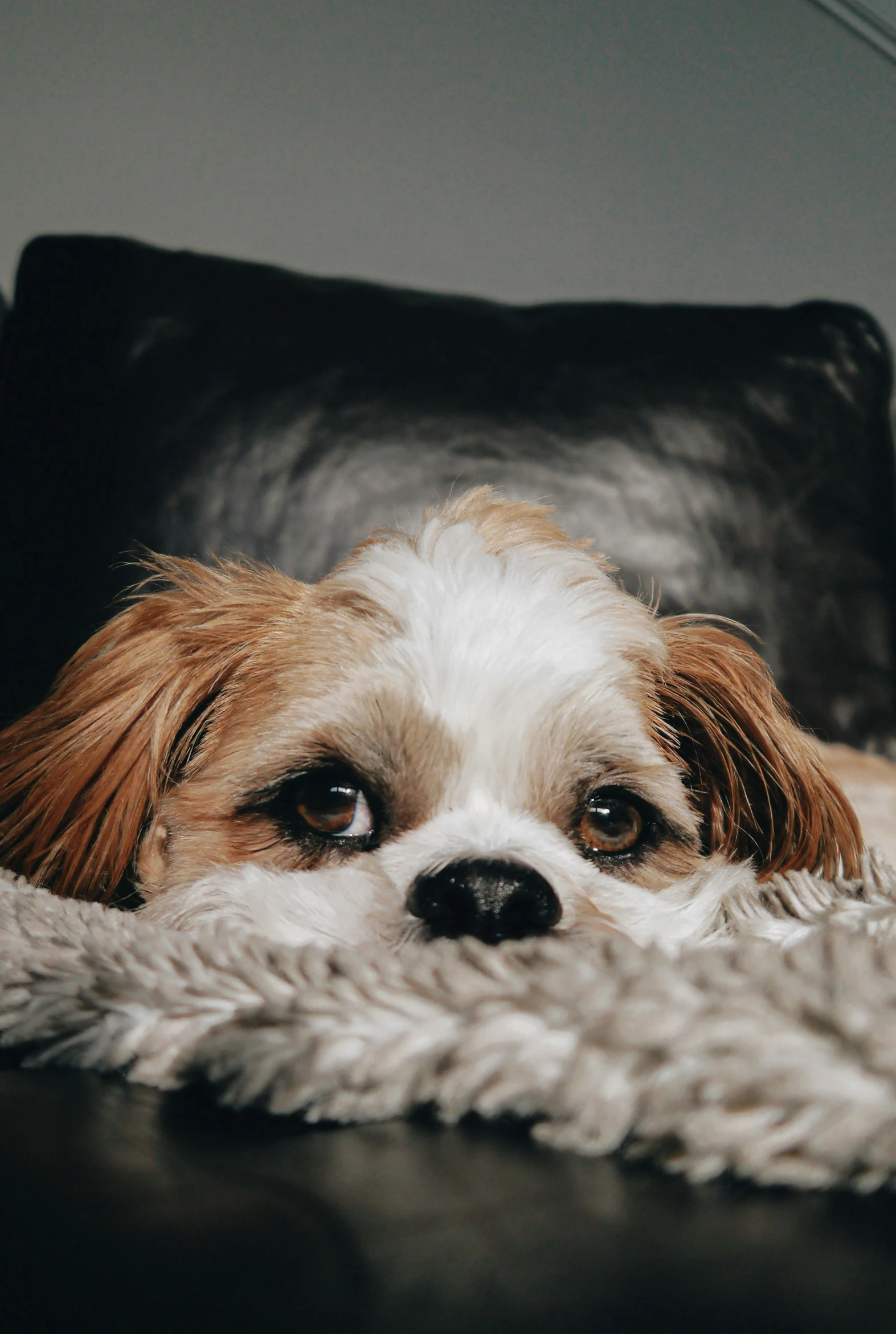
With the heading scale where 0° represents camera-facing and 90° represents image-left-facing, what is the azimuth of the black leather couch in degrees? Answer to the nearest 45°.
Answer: approximately 0°
